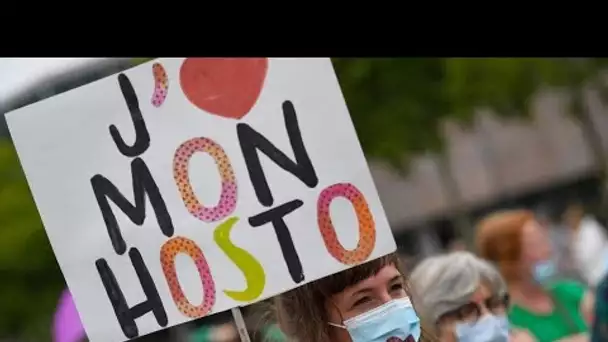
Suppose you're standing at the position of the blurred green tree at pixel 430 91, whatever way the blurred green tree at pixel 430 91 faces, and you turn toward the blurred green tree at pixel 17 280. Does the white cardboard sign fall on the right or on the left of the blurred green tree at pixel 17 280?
left

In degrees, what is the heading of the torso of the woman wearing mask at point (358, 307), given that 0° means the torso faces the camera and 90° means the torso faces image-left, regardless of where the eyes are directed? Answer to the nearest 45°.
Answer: approximately 315°

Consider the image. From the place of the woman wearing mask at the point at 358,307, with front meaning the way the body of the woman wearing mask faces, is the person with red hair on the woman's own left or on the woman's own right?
on the woman's own left

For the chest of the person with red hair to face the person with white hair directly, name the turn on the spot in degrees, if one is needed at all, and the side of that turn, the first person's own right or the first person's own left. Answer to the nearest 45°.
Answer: approximately 45° to the first person's own right
